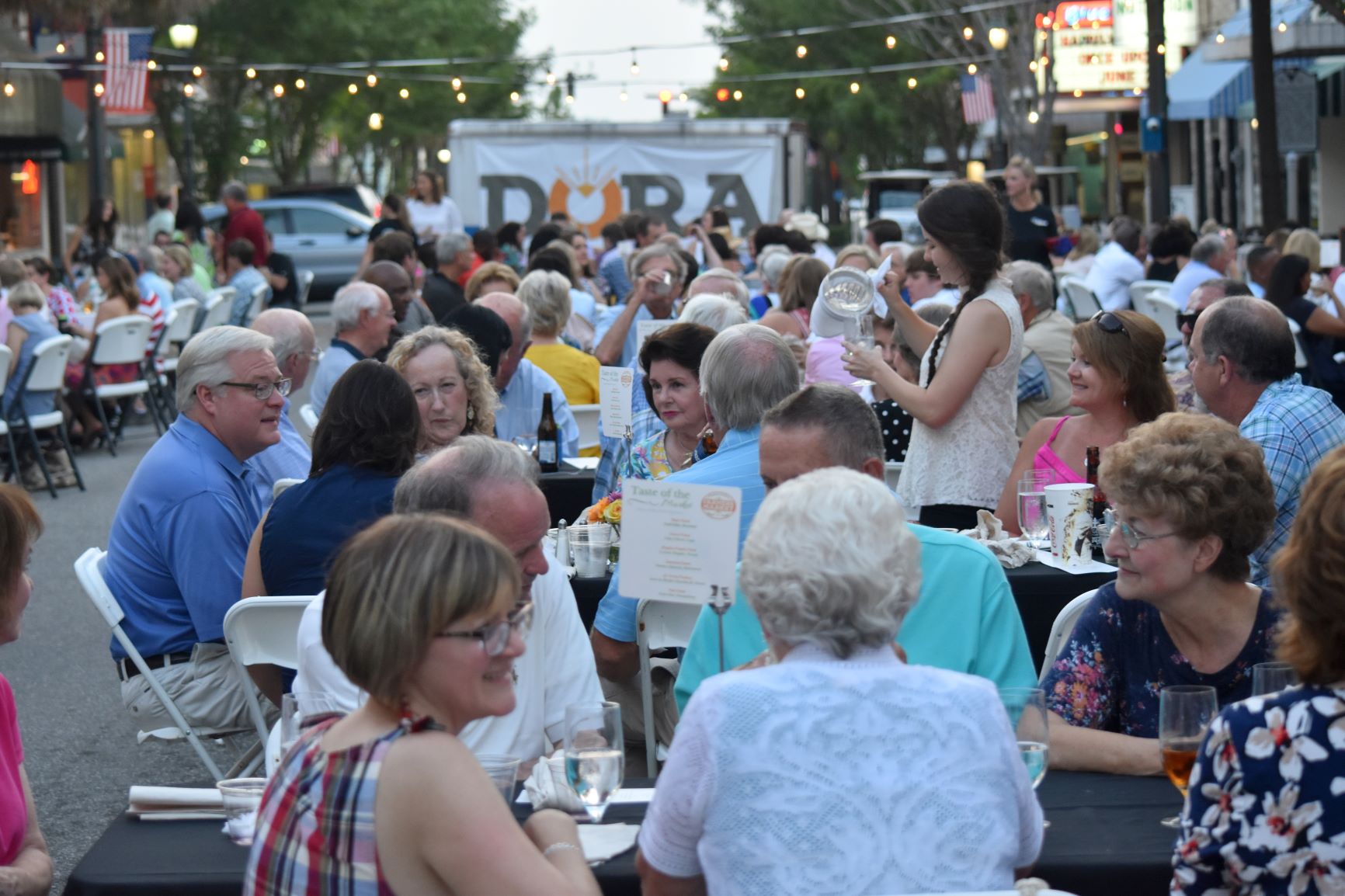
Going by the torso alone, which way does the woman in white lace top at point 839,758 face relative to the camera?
away from the camera

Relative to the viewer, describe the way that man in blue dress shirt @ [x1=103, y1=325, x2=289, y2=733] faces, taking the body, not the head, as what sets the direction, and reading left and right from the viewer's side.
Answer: facing to the right of the viewer

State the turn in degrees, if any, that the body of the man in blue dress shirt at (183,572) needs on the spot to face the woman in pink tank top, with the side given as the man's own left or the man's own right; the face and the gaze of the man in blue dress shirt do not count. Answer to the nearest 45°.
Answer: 0° — they already face them

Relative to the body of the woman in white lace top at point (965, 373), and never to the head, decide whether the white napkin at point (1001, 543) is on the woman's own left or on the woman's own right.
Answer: on the woman's own left

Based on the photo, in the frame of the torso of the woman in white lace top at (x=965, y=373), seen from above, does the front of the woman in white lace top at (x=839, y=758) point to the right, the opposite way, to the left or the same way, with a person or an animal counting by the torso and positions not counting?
to the right

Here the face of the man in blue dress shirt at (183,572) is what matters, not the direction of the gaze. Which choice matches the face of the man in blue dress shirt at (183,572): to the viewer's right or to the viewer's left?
to the viewer's right
